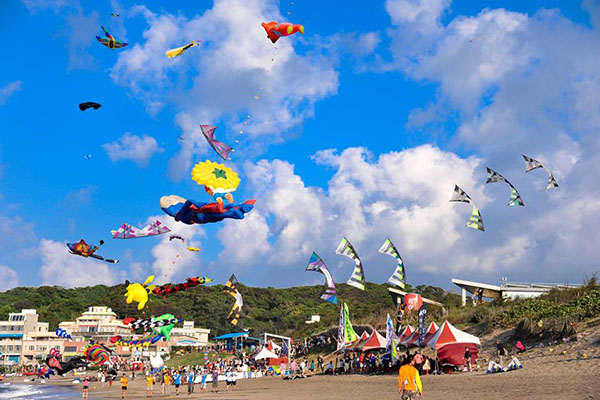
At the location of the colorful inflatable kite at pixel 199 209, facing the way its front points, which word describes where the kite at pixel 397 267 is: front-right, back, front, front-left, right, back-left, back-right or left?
back-right

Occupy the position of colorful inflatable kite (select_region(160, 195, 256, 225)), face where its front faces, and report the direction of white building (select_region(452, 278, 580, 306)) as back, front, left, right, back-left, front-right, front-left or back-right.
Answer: back-right

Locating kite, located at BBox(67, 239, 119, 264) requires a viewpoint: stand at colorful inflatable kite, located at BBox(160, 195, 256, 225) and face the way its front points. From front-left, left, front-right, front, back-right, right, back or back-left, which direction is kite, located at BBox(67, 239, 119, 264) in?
front-right

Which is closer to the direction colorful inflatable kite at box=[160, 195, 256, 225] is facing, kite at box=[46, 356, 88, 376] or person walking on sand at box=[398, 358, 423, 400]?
the kite

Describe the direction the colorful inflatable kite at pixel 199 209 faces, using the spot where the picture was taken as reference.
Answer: facing to the left of the viewer

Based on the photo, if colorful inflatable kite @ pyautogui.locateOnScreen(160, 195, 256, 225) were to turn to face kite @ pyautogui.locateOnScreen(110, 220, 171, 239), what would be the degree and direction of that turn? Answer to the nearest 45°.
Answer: approximately 45° to its right
